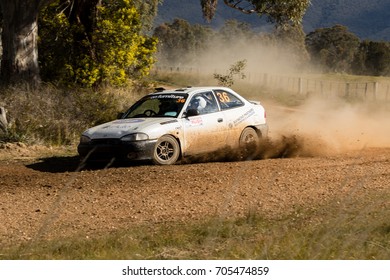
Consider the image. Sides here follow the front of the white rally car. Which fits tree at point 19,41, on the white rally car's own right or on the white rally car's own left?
on the white rally car's own right

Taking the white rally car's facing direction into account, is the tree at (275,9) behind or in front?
behind

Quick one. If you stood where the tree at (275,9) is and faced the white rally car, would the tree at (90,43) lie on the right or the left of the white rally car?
right

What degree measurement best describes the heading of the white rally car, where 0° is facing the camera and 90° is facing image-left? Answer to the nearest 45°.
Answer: approximately 45°

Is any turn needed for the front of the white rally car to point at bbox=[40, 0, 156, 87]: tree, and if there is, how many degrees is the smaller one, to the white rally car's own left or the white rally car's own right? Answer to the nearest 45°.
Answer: approximately 135° to the white rally car's own right
